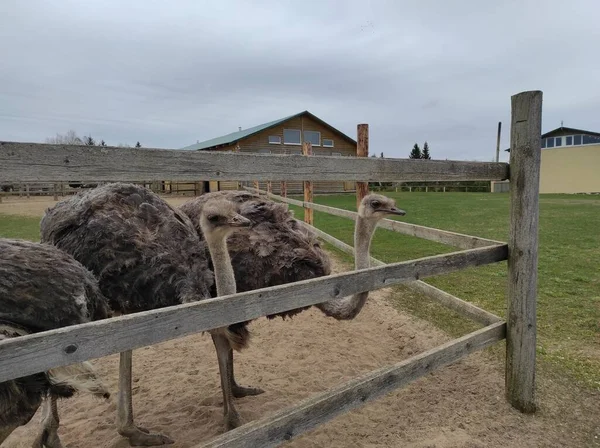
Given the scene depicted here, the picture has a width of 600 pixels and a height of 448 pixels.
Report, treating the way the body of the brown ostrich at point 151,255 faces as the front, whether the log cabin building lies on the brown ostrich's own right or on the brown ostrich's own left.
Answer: on the brown ostrich's own left

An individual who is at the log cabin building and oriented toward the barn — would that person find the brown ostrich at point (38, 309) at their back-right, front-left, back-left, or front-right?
back-right

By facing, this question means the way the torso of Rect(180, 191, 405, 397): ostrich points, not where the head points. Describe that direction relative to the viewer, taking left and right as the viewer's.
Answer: facing to the right of the viewer

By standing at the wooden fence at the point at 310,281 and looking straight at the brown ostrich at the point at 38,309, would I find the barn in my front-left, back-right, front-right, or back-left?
back-right

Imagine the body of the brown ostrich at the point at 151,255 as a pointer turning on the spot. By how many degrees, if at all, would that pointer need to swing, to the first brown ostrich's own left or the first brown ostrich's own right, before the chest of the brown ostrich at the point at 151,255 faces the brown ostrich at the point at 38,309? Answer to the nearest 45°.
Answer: approximately 135° to the first brown ostrich's own right

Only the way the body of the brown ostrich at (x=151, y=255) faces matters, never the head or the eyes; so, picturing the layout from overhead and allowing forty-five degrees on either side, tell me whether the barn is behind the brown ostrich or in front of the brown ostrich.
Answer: in front

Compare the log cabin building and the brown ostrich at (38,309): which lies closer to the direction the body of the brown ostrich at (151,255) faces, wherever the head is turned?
the log cabin building

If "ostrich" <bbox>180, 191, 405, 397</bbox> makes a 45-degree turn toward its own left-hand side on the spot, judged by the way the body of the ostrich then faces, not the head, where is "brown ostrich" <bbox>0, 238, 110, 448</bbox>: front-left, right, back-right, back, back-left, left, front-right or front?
back

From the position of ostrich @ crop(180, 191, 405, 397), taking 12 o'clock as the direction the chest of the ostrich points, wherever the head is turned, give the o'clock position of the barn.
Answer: The barn is roughly at 10 o'clock from the ostrich.

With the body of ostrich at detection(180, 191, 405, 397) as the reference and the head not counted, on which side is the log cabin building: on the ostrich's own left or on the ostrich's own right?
on the ostrich's own left

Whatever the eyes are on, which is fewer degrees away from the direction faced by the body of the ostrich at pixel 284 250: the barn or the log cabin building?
the barn

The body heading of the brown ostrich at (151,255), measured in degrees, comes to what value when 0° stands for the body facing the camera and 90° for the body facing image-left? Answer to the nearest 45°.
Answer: approximately 270°
